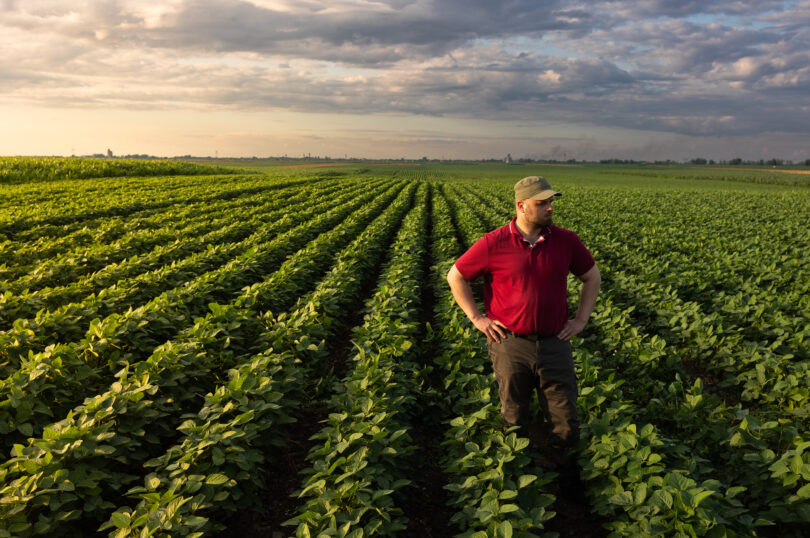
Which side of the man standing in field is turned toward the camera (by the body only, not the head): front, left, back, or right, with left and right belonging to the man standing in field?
front

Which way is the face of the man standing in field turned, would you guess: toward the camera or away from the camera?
toward the camera
